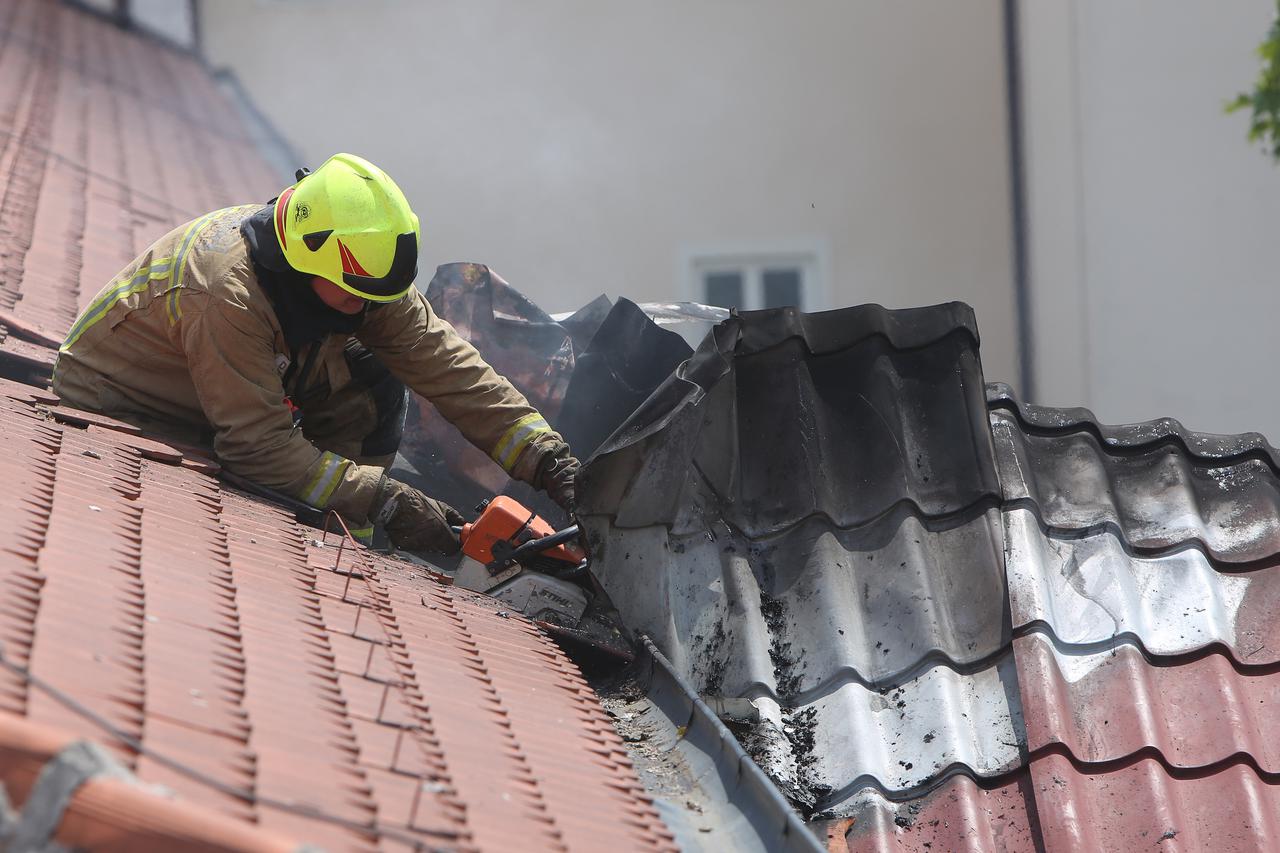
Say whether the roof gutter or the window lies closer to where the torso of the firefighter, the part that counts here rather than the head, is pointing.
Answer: the roof gutter

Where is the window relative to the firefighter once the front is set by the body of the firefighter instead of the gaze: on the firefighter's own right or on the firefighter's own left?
on the firefighter's own left

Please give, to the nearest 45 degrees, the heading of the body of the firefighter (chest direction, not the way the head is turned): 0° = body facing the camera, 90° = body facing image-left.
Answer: approximately 315°

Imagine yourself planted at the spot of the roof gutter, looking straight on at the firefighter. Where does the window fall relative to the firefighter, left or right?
right

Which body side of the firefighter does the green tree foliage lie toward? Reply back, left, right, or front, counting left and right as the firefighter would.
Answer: left
